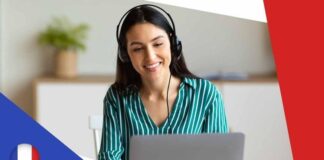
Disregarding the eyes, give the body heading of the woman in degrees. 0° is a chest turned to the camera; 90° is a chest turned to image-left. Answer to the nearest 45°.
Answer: approximately 0°

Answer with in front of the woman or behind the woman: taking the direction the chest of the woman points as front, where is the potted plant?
behind
